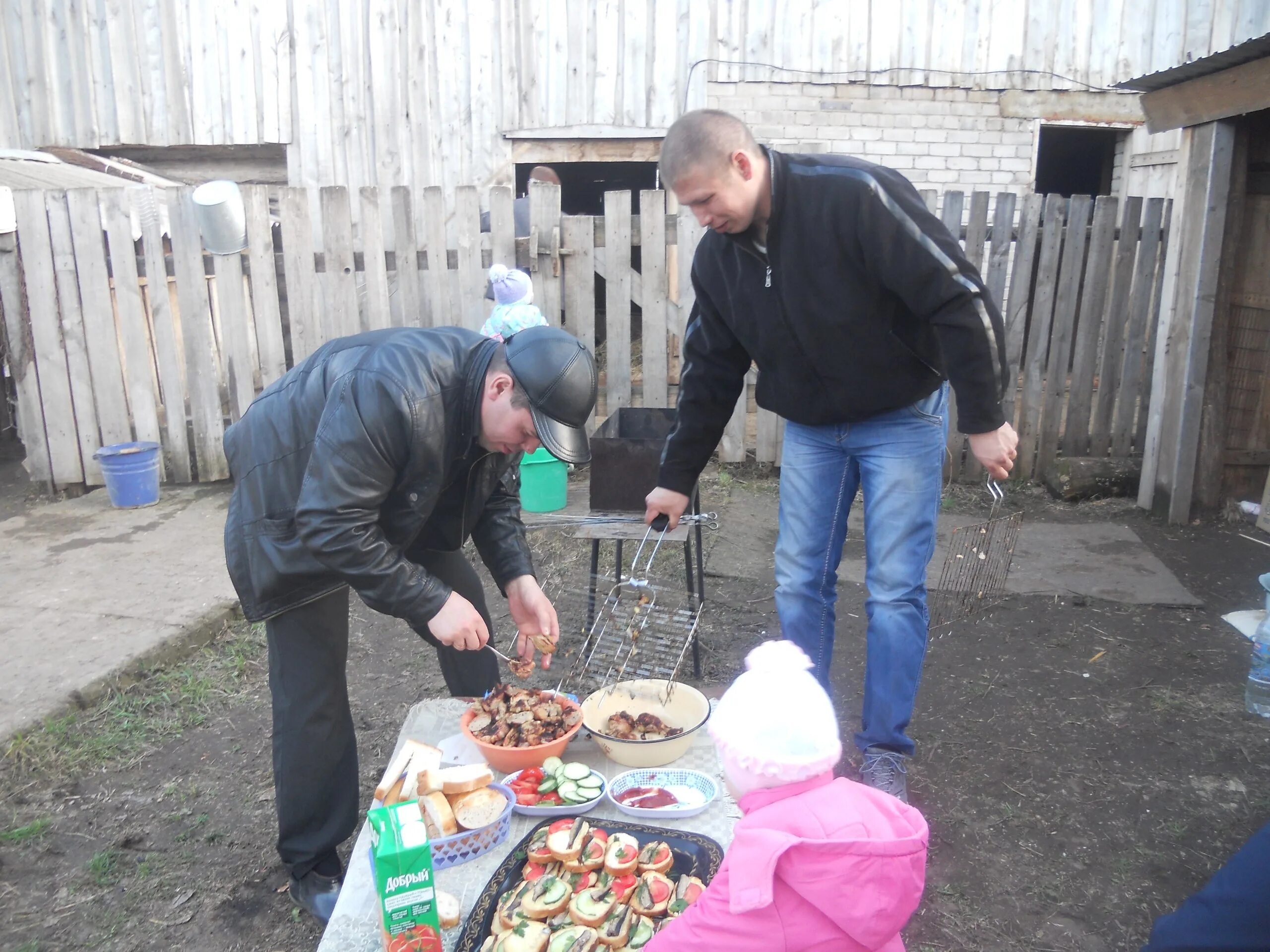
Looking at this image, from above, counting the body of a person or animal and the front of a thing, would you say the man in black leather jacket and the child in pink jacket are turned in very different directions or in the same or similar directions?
very different directions

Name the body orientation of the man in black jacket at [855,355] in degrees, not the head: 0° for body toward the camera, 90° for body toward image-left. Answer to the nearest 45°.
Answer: approximately 45°

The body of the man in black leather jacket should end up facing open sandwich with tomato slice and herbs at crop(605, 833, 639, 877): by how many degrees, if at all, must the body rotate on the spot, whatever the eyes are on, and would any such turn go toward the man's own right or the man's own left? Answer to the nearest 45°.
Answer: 0° — they already face it

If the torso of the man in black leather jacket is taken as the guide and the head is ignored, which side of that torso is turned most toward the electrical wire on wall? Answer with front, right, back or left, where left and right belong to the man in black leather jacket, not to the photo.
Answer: left

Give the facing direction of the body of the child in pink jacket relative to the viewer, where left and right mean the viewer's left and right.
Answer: facing away from the viewer and to the left of the viewer

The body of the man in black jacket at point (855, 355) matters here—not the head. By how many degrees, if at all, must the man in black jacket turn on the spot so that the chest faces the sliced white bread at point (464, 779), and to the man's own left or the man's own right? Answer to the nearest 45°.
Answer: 0° — they already face it
